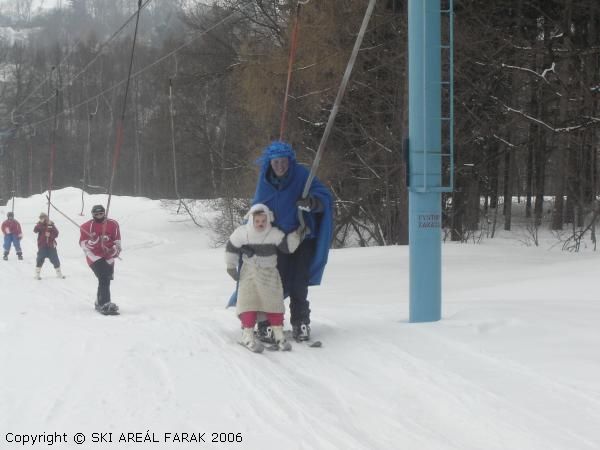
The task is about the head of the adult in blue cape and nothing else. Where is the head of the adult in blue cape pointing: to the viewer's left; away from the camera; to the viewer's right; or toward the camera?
toward the camera

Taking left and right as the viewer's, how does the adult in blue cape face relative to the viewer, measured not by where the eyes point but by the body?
facing the viewer

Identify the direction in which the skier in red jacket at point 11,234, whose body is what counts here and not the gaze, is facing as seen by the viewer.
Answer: toward the camera

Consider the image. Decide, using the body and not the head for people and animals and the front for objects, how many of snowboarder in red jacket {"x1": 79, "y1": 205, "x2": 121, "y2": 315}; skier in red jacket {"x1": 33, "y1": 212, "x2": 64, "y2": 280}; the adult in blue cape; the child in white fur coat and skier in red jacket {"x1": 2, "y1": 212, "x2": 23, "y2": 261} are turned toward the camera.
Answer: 5

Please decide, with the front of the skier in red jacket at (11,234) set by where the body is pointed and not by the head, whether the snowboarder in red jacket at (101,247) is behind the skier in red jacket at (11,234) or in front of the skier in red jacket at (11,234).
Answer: in front

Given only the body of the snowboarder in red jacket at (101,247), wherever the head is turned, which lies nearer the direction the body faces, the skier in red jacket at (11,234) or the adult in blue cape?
the adult in blue cape

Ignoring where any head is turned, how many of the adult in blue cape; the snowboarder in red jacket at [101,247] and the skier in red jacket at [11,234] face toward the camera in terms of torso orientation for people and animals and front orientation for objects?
3

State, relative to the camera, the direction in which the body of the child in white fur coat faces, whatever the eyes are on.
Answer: toward the camera

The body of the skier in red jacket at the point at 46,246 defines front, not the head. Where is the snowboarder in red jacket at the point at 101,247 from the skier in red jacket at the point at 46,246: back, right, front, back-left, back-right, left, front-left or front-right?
front

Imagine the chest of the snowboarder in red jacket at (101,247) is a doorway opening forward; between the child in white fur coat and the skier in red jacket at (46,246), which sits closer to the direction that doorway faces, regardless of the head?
the child in white fur coat

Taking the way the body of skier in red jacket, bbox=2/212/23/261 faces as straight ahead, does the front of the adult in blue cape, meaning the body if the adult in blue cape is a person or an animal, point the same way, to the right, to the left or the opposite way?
the same way

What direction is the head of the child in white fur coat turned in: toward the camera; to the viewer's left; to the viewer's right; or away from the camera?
toward the camera

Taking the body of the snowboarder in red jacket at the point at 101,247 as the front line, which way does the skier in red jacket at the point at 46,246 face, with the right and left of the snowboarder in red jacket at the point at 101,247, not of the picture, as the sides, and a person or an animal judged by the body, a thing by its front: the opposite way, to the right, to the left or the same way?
the same way

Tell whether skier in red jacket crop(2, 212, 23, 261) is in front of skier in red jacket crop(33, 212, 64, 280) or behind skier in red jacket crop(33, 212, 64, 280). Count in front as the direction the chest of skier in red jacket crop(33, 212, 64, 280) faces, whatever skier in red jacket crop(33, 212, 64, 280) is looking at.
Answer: behind

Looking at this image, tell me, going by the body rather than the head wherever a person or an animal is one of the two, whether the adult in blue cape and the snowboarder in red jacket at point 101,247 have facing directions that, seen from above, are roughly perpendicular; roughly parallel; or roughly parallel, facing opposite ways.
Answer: roughly parallel
